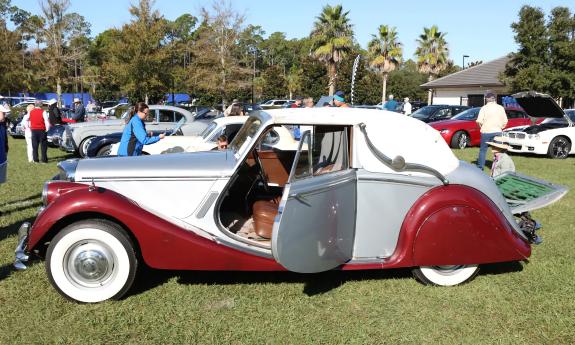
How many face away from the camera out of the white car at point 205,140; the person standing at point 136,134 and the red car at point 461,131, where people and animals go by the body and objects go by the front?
0

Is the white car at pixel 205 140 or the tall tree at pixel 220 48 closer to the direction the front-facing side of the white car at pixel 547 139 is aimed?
the white car

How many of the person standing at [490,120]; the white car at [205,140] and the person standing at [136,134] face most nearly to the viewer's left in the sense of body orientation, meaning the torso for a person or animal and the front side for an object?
1

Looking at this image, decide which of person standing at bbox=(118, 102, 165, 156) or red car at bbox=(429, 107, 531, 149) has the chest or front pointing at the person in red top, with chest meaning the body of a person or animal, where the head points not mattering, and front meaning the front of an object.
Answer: the red car

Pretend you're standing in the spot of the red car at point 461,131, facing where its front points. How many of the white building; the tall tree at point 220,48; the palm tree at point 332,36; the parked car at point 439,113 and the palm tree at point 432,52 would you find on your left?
0

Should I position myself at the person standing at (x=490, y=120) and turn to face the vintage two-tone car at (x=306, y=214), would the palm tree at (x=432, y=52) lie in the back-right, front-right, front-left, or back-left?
back-right

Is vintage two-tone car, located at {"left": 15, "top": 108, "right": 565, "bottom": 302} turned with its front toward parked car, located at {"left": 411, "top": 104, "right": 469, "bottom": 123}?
no

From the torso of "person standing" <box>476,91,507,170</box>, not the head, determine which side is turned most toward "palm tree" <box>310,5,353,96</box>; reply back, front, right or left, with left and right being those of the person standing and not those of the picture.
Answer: front

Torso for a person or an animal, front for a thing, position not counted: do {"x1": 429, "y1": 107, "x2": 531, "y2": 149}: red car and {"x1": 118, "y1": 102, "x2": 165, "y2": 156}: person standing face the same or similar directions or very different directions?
very different directions

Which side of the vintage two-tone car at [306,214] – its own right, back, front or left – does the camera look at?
left

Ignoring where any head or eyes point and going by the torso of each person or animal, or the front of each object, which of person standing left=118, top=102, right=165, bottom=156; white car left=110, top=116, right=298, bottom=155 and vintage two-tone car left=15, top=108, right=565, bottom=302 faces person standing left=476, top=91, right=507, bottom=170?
person standing left=118, top=102, right=165, bottom=156

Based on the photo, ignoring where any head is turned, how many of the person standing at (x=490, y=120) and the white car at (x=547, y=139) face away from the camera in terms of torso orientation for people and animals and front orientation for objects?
1

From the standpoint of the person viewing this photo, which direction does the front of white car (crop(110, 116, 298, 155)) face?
facing to the left of the viewer

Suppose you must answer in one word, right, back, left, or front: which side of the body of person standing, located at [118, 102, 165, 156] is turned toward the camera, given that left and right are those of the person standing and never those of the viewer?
right

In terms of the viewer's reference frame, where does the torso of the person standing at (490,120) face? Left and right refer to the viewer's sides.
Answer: facing away from the viewer

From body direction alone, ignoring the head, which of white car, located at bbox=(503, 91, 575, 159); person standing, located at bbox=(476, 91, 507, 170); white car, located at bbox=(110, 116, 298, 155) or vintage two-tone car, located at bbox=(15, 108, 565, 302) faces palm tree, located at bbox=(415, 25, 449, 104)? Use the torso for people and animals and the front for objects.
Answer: the person standing

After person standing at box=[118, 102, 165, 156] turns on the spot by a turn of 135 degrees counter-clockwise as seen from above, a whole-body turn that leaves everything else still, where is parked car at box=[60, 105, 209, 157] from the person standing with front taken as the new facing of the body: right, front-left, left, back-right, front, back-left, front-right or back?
front-right
